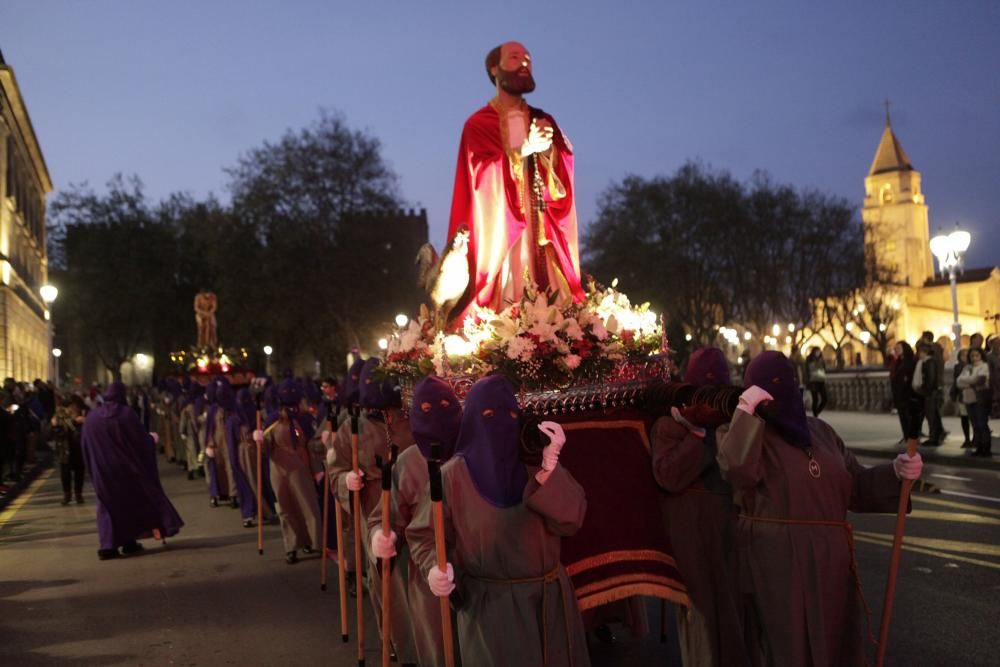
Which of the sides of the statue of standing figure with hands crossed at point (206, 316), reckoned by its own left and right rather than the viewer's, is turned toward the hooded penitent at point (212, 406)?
front

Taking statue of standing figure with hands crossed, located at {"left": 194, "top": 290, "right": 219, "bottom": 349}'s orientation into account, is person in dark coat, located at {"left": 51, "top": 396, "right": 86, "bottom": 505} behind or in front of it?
in front

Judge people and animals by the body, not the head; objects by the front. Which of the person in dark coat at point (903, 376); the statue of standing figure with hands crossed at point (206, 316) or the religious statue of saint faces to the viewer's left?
the person in dark coat

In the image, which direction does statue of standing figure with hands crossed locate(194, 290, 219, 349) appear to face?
toward the camera

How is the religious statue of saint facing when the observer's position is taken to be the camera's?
facing the viewer and to the right of the viewer

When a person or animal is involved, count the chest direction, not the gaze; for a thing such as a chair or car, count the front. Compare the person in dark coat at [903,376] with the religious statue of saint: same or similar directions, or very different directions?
very different directions

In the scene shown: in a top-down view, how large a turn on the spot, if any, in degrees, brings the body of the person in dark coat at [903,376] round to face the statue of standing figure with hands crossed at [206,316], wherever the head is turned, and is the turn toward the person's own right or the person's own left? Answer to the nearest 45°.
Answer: approximately 45° to the person's own right

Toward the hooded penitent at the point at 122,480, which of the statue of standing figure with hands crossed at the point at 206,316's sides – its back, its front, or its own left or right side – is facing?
front

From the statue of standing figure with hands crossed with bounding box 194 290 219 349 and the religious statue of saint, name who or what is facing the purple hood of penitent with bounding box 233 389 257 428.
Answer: the statue of standing figure with hands crossed

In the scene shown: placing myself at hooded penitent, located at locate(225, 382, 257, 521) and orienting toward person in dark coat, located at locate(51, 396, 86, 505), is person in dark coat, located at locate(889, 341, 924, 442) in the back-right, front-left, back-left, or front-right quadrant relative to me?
back-right

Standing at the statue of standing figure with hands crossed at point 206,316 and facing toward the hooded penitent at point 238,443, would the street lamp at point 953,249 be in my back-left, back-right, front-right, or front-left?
front-left

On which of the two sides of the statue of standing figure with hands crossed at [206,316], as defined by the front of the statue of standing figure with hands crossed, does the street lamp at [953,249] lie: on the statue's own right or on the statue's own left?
on the statue's own left

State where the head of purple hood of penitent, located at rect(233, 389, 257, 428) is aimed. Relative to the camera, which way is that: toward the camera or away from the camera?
toward the camera

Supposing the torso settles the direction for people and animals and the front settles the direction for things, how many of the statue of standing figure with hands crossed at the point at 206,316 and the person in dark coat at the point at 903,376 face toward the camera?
1

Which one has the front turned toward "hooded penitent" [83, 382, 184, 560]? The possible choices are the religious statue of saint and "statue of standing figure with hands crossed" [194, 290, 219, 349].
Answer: the statue of standing figure with hands crossed
